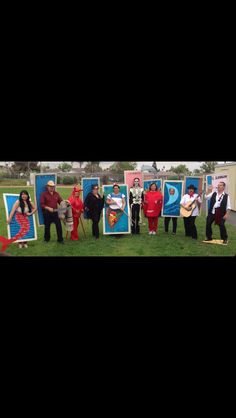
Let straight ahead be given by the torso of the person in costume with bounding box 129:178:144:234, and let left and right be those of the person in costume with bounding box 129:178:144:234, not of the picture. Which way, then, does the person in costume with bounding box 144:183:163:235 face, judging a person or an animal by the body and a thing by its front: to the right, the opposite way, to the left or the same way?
the same way

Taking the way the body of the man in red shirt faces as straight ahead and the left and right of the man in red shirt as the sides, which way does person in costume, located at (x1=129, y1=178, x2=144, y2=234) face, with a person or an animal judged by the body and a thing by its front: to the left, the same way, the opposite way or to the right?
the same way

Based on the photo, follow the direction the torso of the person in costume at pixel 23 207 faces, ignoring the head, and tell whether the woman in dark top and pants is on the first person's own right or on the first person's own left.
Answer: on the first person's own left

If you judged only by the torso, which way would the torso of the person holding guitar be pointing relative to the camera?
toward the camera

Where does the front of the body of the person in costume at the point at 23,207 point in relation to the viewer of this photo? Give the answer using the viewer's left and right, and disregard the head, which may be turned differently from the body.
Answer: facing the viewer

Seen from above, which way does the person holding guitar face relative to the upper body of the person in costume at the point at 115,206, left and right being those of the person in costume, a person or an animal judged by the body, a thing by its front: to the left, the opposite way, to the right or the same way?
the same way

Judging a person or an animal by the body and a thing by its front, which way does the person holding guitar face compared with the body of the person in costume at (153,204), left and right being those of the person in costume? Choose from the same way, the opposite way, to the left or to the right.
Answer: the same way

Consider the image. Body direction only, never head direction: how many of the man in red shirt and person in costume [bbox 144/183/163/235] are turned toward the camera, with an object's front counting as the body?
2

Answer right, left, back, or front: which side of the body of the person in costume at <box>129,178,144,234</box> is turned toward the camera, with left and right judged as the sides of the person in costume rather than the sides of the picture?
front
